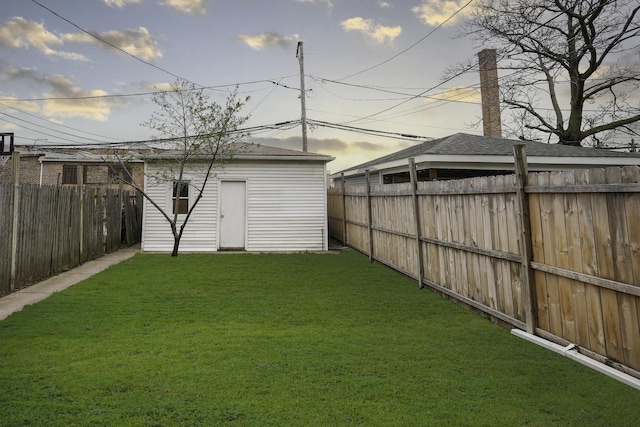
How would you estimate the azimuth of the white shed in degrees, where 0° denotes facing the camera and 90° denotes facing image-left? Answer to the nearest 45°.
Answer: approximately 0°

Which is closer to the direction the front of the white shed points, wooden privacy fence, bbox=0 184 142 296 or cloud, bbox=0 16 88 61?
the wooden privacy fence

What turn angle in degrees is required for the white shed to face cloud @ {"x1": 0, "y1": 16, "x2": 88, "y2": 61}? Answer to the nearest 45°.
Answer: approximately 90° to its right

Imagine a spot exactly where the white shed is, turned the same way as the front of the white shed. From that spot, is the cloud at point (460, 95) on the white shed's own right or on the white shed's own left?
on the white shed's own left

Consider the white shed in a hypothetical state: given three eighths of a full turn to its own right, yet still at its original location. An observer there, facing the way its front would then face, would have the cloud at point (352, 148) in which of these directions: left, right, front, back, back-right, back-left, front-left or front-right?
right
